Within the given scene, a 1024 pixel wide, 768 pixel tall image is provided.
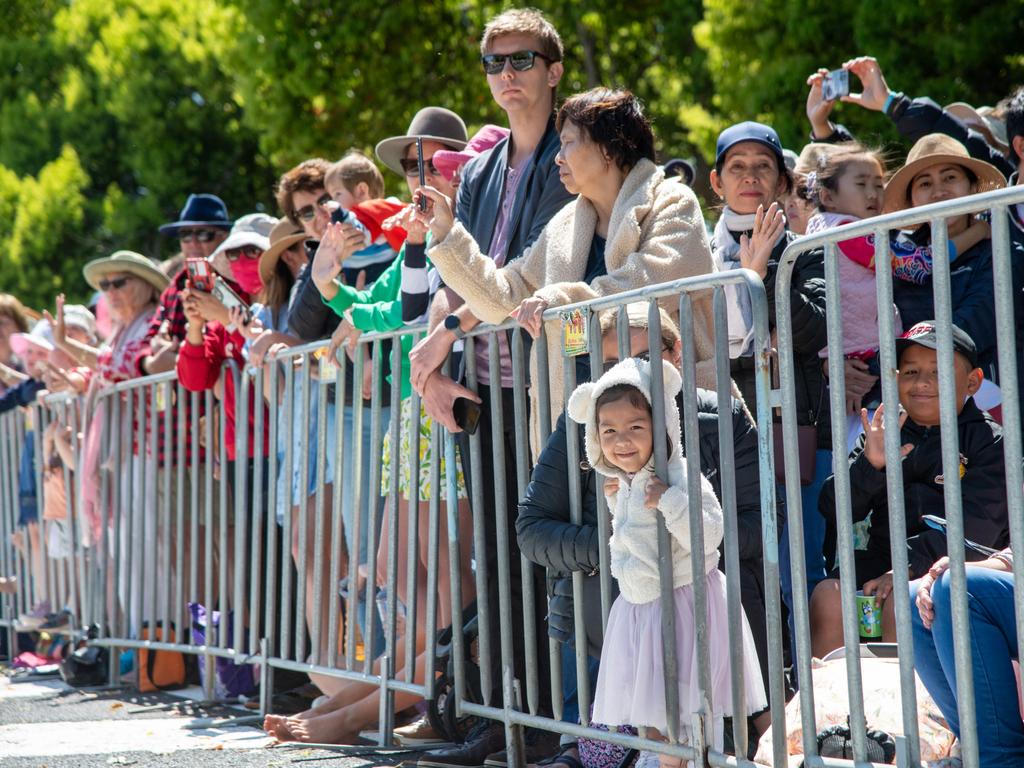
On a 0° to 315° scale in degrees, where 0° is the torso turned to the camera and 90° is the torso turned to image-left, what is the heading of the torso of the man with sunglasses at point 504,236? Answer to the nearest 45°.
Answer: approximately 45°

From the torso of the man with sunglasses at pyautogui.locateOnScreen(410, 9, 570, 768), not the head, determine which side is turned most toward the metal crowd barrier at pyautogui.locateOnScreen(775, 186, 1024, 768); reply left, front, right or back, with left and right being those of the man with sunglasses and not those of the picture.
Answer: left

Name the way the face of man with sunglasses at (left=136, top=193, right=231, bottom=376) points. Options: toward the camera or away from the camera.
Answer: toward the camera

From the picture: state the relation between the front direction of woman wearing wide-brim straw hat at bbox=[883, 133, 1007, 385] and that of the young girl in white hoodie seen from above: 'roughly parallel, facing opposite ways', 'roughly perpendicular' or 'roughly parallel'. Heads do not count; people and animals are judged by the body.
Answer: roughly parallel

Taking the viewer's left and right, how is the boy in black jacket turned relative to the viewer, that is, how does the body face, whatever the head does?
facing the viewer and to the left of the viewer

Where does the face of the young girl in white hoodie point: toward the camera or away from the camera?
toward the camera

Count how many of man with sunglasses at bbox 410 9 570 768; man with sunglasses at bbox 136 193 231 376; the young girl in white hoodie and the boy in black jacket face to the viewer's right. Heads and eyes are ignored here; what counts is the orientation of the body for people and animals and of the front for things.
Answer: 0

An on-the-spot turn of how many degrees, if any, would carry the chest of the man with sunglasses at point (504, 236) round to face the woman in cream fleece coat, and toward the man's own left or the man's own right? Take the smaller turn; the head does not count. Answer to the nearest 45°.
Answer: approximately 90° to the man's own left

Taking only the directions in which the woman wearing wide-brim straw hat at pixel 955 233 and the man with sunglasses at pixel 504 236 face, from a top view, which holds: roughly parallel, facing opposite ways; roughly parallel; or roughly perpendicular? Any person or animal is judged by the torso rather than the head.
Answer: roughly parallel

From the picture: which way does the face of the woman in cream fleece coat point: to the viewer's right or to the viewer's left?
to the viewer's left

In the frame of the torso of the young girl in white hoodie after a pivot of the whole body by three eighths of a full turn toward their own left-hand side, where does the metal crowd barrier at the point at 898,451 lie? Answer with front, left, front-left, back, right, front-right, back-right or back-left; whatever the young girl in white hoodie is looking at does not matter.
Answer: front-right

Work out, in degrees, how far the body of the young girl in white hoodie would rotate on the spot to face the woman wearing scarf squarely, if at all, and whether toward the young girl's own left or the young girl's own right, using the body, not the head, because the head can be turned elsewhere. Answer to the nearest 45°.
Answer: approximately 180°

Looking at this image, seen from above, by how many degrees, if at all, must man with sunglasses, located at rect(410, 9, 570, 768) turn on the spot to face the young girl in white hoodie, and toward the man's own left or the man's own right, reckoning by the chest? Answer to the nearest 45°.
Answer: approximately 45° to the man's own left

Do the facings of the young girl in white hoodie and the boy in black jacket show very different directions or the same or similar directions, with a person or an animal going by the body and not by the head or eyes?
same or similar directions

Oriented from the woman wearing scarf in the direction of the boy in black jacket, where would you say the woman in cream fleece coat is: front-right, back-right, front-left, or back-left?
back-right
